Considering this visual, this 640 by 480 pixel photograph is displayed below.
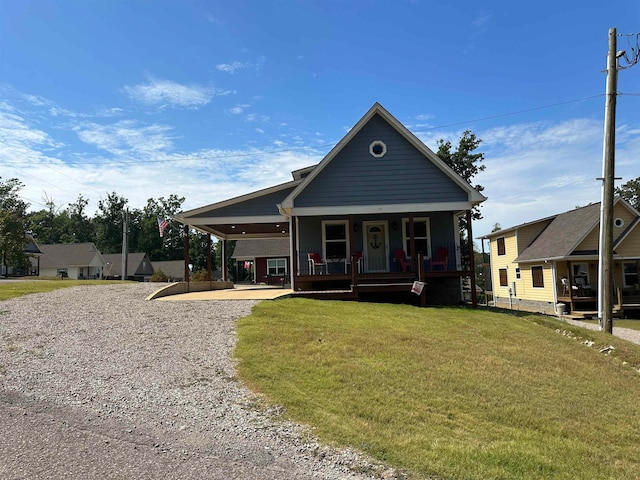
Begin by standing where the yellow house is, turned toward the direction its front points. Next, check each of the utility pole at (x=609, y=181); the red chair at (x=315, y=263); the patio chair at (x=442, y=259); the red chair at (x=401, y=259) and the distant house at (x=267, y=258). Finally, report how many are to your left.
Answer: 0

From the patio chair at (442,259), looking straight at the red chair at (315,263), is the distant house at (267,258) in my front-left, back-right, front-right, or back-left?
front-right

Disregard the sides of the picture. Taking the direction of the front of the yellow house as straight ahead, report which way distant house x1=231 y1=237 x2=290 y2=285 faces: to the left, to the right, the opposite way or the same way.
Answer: the same way

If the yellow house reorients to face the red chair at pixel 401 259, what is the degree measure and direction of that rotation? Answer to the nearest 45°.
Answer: approximately 90° to its right

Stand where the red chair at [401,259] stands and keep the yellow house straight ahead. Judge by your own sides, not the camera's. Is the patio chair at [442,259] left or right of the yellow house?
right

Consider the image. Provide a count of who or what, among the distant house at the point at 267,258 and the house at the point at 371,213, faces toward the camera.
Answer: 2

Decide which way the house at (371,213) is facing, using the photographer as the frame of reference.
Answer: facing the viewer

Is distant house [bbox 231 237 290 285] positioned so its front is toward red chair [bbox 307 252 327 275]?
yes

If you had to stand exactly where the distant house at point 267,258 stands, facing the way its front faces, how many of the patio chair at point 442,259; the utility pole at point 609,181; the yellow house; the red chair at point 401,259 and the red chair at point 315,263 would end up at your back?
0

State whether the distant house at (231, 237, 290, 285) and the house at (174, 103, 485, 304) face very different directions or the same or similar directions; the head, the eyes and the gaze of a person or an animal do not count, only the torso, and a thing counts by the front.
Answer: same or similar directions

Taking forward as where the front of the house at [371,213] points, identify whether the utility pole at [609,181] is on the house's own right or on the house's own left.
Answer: on the house's own left

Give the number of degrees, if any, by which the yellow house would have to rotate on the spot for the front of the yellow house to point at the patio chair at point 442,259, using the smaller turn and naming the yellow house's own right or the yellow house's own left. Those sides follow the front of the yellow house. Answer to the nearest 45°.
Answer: approximately 45° to the yellow house's own right

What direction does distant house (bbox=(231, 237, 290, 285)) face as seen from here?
toward the camera

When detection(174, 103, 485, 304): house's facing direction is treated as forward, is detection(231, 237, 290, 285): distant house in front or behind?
behind

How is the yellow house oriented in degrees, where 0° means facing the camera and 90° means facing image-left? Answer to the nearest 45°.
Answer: approximately 315°

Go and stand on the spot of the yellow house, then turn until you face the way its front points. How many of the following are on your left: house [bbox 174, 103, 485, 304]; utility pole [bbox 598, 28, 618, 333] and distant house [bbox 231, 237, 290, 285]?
0

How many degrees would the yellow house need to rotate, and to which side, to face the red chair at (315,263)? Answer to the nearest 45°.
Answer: approximately 90° to its right

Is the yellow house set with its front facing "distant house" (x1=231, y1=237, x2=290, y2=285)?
no

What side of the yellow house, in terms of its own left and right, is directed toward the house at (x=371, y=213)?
right
